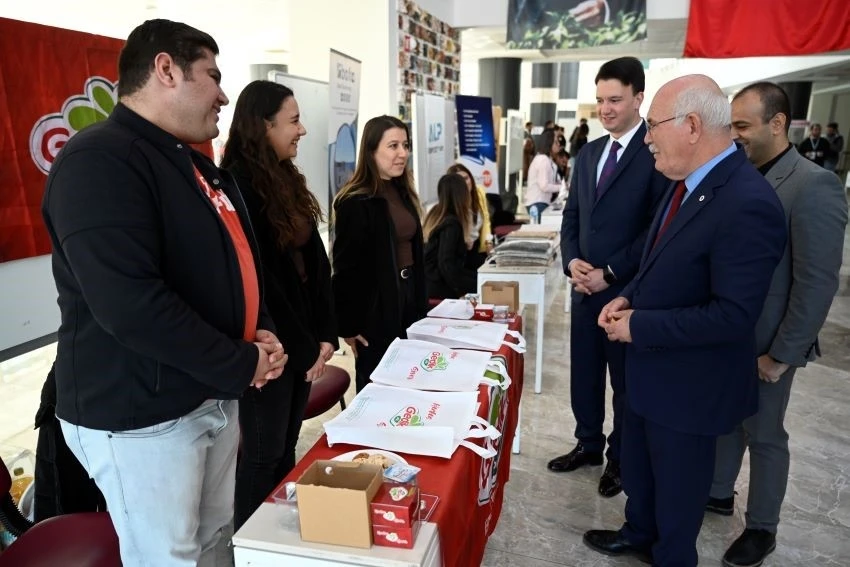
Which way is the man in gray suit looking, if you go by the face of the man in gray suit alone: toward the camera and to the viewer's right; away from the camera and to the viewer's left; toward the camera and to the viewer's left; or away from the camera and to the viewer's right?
toward the camera and to the viewer's left

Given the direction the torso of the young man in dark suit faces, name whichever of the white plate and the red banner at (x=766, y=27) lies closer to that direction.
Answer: the white plate

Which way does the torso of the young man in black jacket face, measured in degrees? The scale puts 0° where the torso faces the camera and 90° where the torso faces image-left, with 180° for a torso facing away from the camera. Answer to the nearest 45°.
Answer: approximately 270°

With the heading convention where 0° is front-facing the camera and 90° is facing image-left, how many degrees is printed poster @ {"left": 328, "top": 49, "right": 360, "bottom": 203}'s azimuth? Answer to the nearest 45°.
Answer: approximately 315°

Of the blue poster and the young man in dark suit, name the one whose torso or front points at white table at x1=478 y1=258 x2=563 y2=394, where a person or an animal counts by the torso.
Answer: the blue poster

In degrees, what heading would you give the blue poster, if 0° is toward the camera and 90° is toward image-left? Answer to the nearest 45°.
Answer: approximately 0°

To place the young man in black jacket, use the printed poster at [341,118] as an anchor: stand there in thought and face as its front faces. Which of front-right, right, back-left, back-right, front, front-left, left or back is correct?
front-right

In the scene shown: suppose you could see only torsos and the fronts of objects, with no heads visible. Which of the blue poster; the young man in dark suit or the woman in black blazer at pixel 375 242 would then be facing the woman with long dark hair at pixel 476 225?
the blue poster

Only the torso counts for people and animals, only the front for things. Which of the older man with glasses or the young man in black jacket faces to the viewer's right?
the young man in black jacket

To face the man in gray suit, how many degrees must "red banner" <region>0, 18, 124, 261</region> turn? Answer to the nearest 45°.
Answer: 0° — it already faces them
